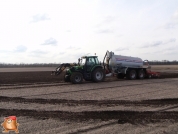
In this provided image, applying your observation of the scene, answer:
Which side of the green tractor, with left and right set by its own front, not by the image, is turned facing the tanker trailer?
back

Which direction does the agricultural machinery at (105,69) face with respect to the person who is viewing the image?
facing the viewer and to the left of the viewer

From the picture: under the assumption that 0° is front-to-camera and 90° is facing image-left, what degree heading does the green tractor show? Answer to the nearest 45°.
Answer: approximately 45°

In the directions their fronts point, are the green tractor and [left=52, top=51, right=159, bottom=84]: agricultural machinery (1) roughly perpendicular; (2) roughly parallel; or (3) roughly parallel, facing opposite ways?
roughly parallel
